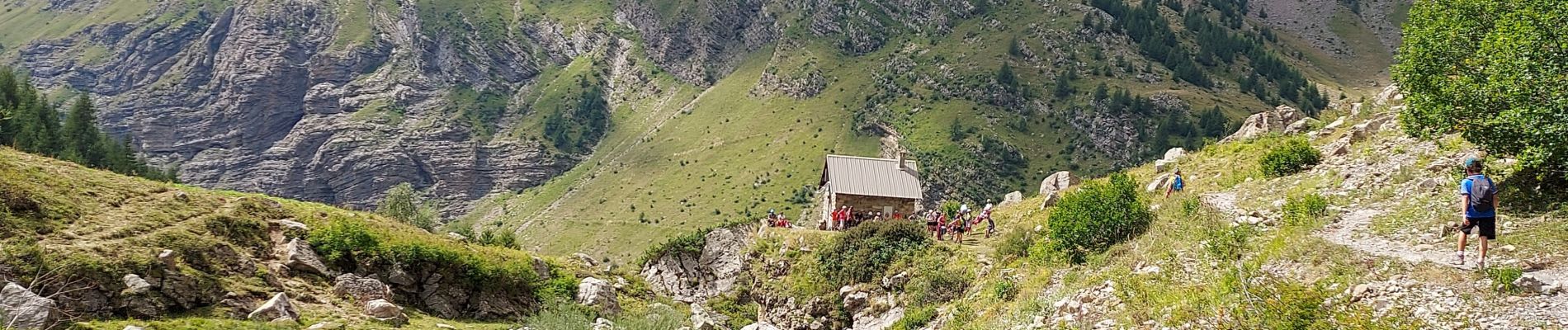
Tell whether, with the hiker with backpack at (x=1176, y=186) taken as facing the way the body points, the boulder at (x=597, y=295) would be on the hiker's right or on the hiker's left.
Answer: on the hiker's left

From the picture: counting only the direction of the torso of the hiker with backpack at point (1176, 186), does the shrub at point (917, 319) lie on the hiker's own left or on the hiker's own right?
on the hiker's own left

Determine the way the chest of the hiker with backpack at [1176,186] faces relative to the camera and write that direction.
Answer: away from the camera

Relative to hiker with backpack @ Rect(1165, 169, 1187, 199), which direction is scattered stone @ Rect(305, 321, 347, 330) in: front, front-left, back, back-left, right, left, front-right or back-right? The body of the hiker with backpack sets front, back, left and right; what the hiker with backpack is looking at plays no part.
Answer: back-left

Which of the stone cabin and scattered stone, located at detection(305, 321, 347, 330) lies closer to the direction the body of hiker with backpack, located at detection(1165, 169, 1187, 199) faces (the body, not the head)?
the stone cabin

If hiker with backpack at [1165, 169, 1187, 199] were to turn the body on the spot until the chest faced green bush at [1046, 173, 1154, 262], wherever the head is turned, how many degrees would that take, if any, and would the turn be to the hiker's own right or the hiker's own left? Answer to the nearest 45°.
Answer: approximately 135° to the hiker's own left

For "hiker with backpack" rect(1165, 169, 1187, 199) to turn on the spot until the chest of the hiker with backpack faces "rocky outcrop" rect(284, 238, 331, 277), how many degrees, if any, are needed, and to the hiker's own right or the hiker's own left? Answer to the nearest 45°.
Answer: approximately 135° to the hiker's own left

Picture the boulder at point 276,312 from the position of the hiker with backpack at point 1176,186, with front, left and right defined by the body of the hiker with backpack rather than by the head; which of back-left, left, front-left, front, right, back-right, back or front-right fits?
back-left

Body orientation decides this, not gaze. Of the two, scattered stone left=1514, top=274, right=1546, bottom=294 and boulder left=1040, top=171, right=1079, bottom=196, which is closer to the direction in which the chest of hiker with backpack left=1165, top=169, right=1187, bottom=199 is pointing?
the boulder

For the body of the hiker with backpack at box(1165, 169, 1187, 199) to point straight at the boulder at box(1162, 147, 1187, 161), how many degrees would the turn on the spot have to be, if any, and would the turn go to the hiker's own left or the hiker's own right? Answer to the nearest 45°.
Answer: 0° — they already face it

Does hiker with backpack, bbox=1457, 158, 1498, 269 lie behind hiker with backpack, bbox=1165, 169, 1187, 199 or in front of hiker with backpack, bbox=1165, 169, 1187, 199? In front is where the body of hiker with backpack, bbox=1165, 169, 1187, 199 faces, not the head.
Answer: behind

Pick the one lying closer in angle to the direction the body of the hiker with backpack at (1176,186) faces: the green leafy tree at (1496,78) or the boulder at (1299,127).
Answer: the boulder
